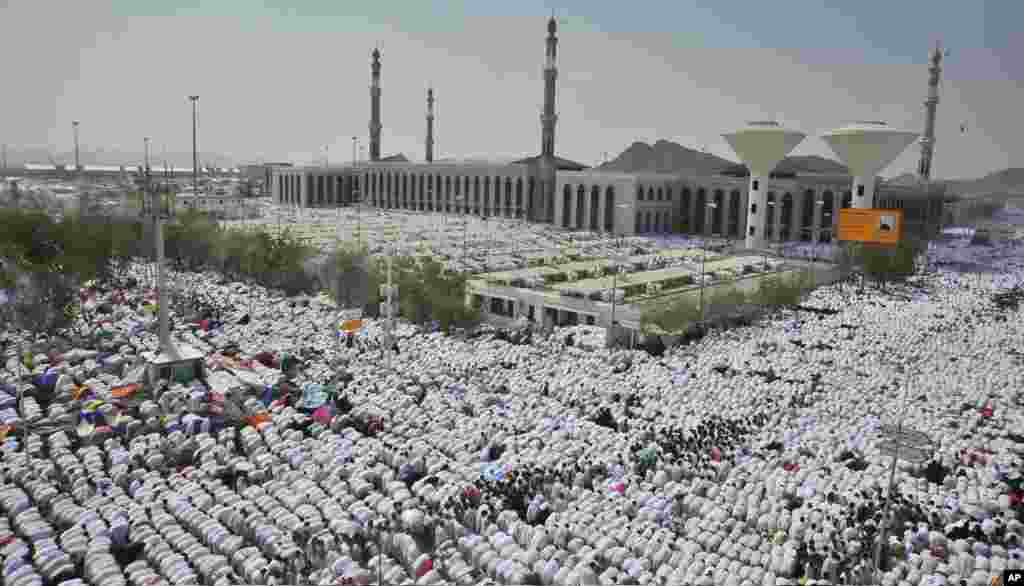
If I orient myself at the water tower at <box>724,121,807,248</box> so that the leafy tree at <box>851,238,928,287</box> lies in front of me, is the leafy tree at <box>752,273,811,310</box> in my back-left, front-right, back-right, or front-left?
front-right

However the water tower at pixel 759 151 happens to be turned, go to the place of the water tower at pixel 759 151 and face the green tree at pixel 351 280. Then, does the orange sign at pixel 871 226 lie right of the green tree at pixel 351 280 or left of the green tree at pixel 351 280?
left

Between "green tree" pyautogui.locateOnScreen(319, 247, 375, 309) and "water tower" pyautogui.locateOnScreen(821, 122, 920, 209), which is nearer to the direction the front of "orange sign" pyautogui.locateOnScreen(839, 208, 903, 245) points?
the green tree

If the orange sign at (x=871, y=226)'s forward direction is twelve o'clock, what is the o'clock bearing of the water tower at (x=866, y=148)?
The water tower is roughly at 6 o'clock from the orange sign.

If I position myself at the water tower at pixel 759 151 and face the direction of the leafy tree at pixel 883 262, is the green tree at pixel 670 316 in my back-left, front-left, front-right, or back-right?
front-right

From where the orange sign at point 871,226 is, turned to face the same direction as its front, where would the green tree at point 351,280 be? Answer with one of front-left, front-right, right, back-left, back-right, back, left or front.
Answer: front-right

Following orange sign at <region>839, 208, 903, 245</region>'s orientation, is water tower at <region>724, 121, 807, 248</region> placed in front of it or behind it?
behind

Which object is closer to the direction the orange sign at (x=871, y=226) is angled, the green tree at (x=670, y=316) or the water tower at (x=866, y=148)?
the green tree

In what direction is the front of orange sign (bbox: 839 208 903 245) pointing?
toward the camera
